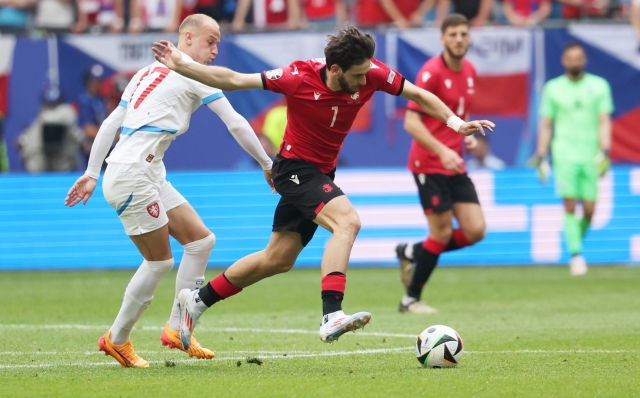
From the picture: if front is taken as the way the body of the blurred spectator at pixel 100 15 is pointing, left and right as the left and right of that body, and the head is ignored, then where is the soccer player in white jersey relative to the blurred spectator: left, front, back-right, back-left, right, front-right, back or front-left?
front

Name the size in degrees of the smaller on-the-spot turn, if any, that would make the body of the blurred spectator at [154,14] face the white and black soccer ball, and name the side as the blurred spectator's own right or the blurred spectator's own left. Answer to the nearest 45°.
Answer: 0° — they already face it

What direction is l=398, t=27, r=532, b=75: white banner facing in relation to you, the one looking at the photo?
facing the viewer

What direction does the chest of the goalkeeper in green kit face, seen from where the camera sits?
toward the camera

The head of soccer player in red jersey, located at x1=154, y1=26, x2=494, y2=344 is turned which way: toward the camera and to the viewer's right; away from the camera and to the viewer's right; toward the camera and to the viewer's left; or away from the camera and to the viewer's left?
toward the camera and to the viewer's right

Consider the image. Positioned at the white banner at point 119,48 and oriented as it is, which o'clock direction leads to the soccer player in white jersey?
The soccer player in white jersey is roughly at 12 o'clock from the white banner.

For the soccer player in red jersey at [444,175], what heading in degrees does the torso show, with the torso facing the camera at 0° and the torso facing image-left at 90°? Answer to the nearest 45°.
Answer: approximately 315°

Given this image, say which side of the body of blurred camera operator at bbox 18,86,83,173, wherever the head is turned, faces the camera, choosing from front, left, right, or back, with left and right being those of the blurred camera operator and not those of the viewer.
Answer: front

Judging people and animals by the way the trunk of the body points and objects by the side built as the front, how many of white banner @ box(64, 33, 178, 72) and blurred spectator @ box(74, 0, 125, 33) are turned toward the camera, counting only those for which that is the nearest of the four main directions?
2

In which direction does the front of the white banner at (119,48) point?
toward the camera

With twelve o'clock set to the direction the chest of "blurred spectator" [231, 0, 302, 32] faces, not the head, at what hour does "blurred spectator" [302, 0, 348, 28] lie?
"blurred spectator" [302, 0, 348, 28] is roughly at 9 o'clock from "blurred spectator" [231, 0, 302, 32].

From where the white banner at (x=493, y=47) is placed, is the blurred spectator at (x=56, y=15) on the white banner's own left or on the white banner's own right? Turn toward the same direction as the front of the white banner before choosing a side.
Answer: on the white banner's own right

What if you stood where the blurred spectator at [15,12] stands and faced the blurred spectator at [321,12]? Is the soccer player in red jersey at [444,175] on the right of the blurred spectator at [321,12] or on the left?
right
